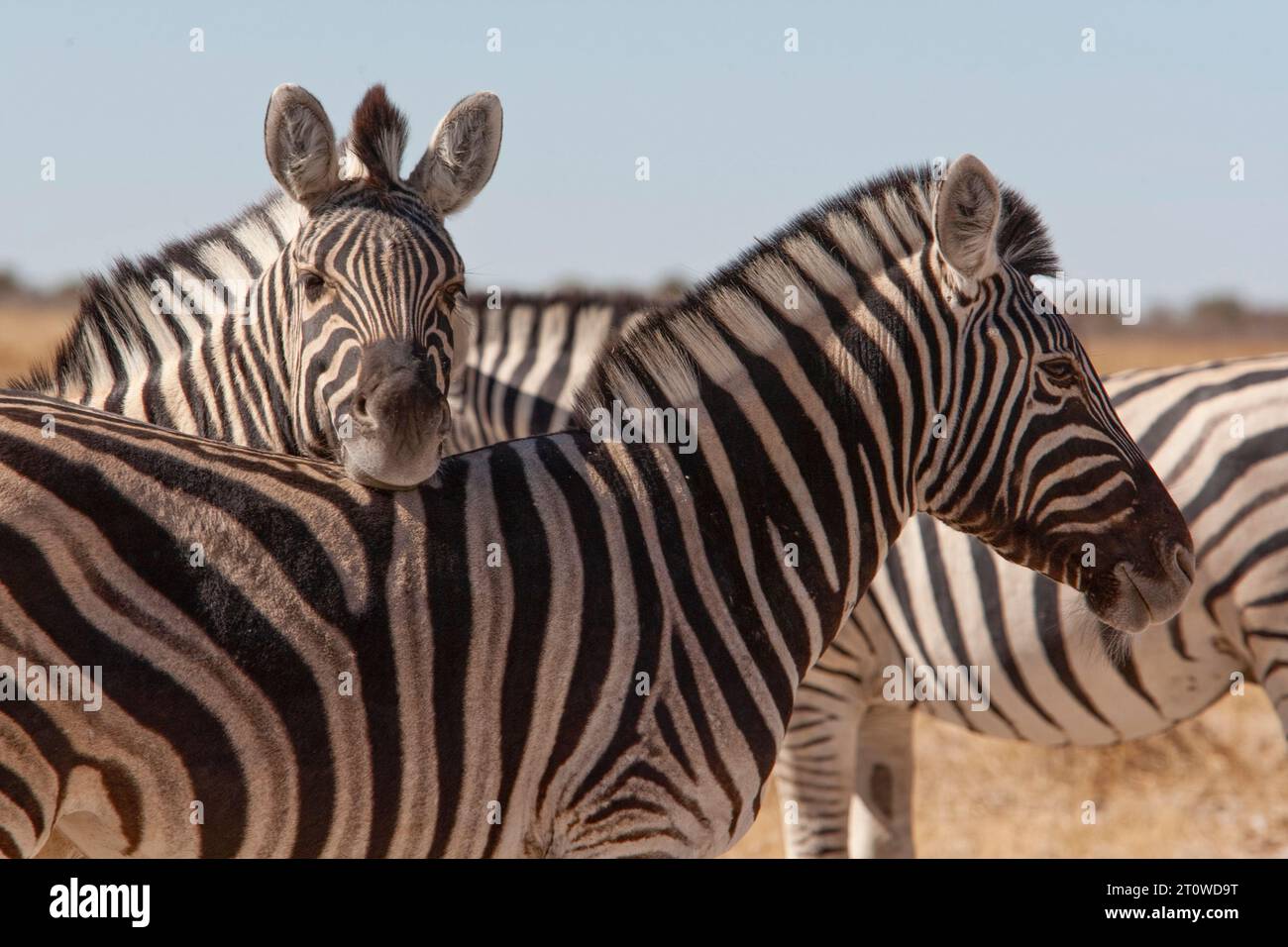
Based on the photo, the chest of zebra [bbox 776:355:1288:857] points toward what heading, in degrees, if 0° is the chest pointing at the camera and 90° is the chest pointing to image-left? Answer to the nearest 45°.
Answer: approximately 90°

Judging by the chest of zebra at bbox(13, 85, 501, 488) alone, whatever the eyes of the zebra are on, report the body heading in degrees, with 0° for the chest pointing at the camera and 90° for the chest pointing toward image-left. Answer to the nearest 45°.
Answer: approximately 315°
